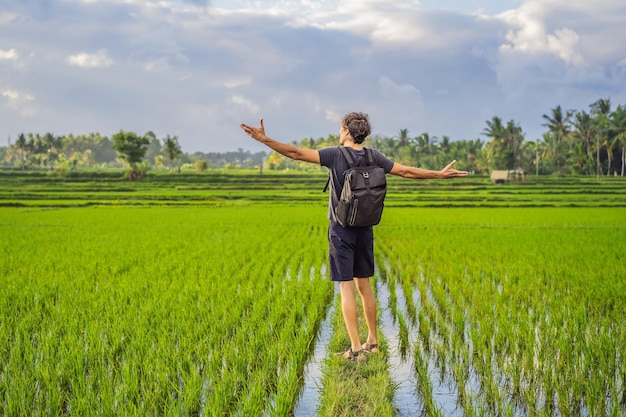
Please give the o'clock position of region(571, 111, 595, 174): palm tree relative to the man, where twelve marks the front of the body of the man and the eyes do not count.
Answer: The palm tree is roughly at 2 o'clock from the man.

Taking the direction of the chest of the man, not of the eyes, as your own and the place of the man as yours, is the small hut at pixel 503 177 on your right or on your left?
on your right

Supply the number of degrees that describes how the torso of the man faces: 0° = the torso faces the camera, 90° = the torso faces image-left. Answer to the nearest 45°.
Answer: approximately 135°

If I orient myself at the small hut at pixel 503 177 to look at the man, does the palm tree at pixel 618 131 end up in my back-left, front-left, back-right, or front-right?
back-left

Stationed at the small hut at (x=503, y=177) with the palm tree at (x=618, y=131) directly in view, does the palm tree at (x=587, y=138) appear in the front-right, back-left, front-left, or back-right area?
front-left
